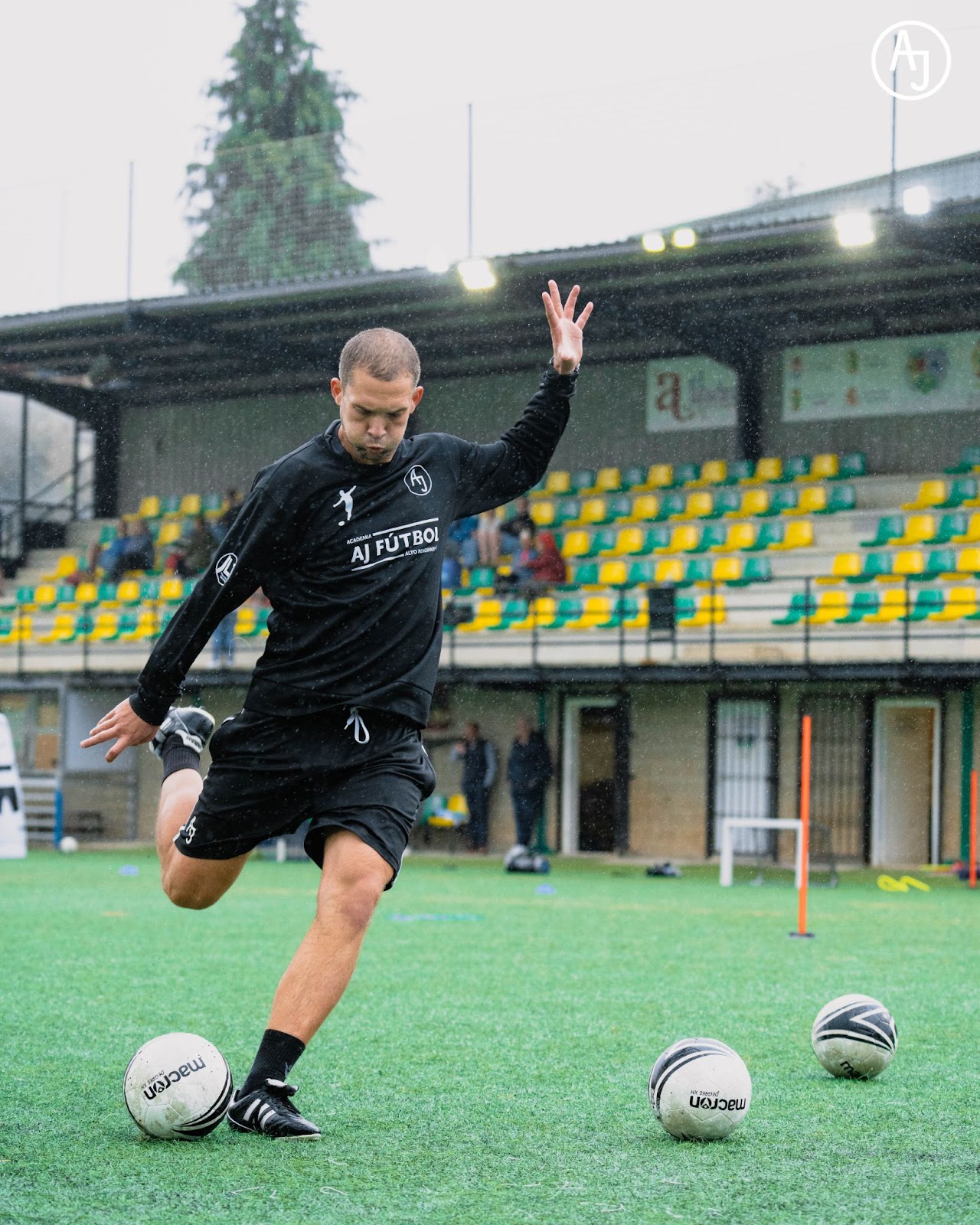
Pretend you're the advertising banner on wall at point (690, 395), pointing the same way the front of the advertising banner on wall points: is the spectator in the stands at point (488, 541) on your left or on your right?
on your right

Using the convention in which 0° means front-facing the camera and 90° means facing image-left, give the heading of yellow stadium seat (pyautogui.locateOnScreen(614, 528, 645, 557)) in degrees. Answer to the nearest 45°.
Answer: approximately 45°

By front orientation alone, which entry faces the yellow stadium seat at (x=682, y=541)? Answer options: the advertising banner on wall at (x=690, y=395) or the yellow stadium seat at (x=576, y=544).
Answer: the advertising banner on wall

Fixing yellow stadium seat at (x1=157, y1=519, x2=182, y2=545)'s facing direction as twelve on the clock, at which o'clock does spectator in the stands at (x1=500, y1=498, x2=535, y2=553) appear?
The spectator in the stands is roughly at 9 o'clock from the yellow stadium seat.

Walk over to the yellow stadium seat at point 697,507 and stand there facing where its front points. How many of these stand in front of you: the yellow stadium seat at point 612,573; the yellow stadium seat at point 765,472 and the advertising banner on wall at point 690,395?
1

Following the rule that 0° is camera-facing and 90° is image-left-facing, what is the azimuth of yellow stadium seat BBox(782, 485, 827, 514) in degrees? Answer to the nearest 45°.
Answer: approximately 45°

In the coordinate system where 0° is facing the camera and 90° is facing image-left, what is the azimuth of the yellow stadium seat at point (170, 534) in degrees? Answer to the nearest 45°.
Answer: approximately 45°

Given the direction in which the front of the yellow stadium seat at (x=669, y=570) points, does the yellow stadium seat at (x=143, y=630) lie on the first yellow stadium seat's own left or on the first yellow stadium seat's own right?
on the first yellow stadium seat's own right

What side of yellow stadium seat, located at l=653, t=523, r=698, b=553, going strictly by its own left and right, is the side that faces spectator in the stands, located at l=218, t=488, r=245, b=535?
right
